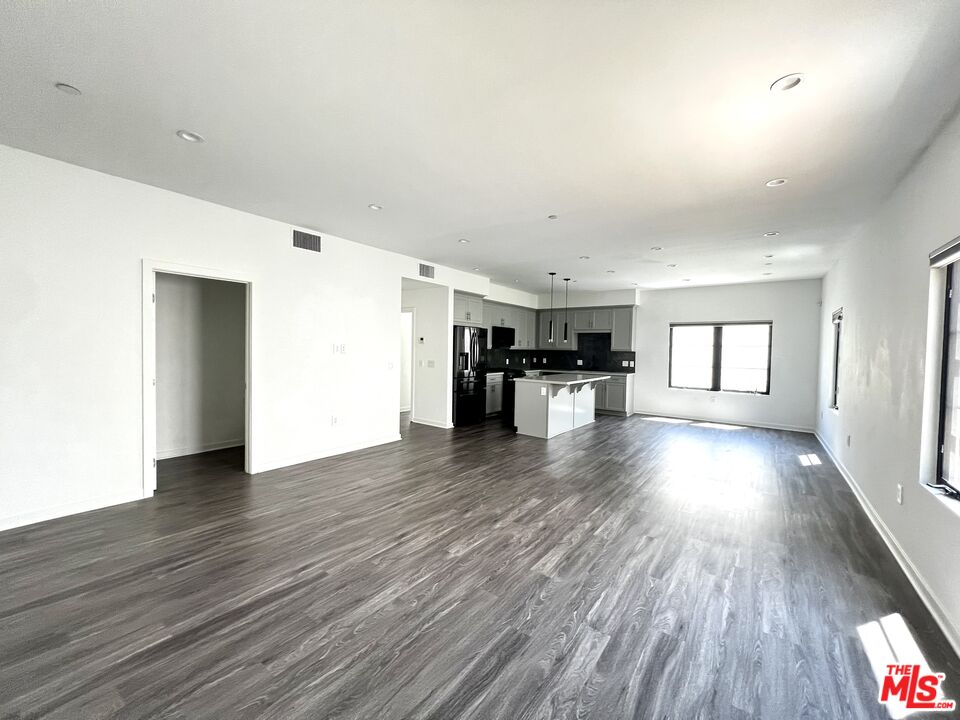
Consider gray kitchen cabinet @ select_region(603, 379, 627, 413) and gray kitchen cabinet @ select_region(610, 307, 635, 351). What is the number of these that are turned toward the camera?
2

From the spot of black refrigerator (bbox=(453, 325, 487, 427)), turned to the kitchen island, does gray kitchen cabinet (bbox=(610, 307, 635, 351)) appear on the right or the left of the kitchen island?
left

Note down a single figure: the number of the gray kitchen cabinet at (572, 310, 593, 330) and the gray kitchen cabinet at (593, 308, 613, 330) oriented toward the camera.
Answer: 2

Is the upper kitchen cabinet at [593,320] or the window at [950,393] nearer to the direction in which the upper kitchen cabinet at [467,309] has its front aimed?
the window

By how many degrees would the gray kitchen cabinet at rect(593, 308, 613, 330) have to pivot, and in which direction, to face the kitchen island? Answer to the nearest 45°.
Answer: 0° — it already faces it

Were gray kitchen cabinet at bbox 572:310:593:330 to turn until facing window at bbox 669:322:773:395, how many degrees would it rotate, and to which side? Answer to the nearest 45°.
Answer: approximately 90° to its left

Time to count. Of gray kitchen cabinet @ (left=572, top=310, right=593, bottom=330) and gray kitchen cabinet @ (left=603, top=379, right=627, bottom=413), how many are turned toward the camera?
2

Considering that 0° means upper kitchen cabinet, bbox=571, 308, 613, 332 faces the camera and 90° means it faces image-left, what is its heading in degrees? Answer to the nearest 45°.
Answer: approximately 0°
